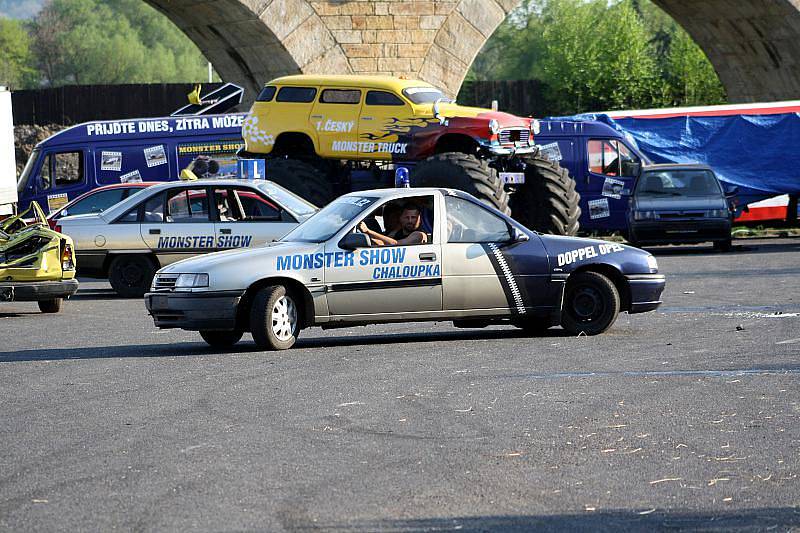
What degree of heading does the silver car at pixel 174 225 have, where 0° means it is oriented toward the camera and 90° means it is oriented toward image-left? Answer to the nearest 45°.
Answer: approximately 270°

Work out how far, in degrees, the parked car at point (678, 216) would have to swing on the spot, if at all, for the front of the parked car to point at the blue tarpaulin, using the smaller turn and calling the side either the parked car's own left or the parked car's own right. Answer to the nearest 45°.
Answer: approximately 180°

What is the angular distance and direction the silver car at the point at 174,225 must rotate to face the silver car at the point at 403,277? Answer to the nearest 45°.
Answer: approximately 90° to its right

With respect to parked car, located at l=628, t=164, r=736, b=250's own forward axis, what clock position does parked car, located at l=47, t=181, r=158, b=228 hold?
parked car, located at l=47, t=181, r=158, b=228 is roughly at 2 o'clock from parked car, located at l=628, t=164, r=736, b=250.

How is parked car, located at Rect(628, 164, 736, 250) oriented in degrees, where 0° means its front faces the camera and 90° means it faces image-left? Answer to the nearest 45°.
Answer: approximately 0°

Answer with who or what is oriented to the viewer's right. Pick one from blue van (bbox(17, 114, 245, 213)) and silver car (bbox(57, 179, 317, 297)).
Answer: the silver car

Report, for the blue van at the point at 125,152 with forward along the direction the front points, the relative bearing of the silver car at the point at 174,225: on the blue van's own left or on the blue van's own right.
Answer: on the blue van's own left

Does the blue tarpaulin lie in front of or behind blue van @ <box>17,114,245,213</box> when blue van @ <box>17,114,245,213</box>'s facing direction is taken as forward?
behind

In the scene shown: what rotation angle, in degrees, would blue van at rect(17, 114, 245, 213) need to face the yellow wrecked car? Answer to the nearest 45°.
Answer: approximately 90° to its left

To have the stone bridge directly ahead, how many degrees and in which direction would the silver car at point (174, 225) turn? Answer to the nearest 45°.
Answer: approximately 90° to its left

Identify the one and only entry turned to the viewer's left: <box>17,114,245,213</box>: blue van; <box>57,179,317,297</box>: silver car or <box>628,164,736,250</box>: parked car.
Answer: the blue van

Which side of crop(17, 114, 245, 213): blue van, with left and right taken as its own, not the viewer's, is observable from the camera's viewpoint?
left

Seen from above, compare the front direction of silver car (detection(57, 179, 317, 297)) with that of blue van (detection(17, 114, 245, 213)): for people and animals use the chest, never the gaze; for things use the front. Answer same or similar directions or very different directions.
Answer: very different directions

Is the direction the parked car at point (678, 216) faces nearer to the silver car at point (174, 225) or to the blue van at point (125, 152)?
the silver car
